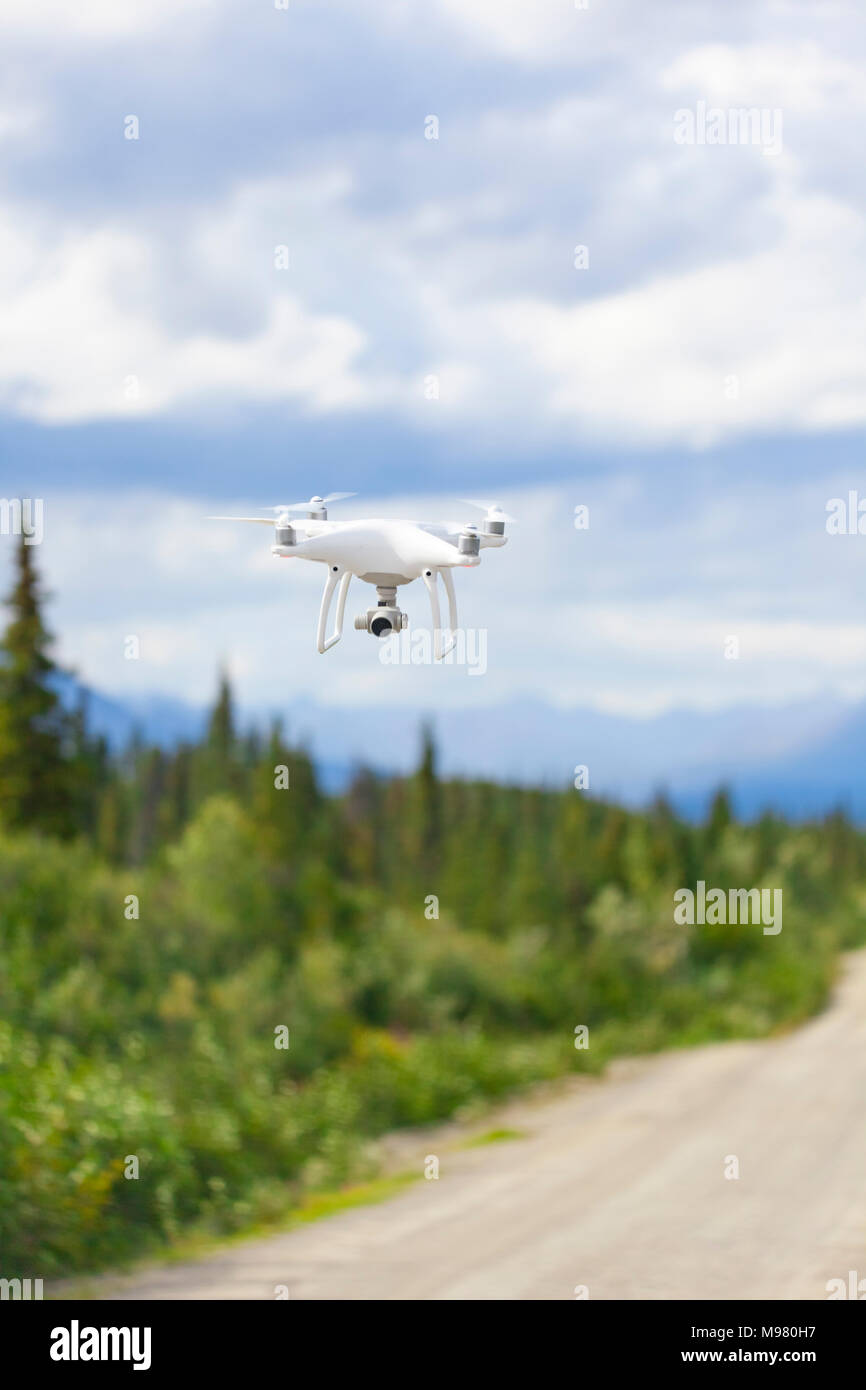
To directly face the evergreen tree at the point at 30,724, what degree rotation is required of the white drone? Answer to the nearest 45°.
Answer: approximately 180°

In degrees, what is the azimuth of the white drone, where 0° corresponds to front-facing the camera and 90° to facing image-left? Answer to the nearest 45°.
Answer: approximately 0°
